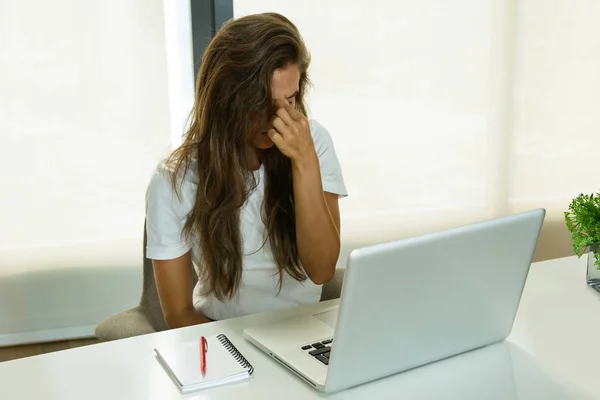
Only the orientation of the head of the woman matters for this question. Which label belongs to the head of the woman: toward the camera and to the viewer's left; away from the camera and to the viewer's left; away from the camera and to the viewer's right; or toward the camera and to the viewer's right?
toward the camera and to the viewer's right

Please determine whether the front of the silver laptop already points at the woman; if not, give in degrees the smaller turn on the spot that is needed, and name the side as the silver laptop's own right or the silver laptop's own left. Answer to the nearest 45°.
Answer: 0° — it already faces them

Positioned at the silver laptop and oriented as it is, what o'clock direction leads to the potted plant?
The potted plant is roughly at 3 o'clock from the silver laptop.

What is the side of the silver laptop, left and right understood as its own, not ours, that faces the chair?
front

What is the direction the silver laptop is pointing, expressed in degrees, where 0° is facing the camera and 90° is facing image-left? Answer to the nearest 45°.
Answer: approximately 135°

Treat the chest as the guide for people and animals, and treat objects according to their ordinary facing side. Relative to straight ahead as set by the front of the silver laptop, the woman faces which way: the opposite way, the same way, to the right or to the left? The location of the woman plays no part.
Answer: the opposite way
